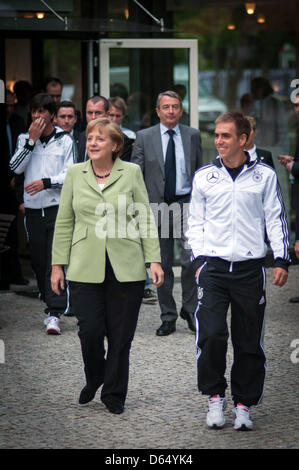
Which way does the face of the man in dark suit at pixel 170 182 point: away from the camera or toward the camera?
toward the camera

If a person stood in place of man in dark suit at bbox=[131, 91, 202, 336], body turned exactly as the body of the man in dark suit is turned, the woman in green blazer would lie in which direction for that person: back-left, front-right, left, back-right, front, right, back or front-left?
front

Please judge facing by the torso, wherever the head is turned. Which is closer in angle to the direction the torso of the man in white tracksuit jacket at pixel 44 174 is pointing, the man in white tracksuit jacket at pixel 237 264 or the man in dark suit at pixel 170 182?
the man in white tracksuit jacket

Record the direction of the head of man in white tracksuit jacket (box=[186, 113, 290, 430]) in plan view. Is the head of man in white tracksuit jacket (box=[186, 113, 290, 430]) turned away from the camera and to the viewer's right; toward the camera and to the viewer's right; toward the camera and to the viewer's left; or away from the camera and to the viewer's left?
toward the camera and to the viewer's left

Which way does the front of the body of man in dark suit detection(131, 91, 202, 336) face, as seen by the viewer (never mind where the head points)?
toward the camera

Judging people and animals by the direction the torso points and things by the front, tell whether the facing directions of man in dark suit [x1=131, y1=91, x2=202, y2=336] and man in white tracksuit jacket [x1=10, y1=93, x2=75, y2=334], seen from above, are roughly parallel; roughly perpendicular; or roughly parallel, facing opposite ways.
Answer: roughly parallel

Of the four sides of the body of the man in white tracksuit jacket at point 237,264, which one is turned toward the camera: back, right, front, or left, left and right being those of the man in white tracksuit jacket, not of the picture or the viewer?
front

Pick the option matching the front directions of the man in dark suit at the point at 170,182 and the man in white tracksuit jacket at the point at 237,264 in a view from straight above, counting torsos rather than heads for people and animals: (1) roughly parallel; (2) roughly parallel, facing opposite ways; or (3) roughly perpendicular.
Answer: roughly parallel

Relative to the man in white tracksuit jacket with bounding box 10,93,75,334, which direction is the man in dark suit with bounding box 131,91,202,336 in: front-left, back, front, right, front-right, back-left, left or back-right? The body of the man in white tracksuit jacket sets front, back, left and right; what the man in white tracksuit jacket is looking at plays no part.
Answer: left

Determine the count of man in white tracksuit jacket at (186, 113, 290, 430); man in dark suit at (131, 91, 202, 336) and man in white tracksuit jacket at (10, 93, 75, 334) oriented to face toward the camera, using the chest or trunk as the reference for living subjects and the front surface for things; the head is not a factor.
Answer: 3

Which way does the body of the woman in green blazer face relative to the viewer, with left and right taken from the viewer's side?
facing the viewer

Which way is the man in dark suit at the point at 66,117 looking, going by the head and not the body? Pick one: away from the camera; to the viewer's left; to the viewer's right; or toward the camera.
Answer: toward the camera

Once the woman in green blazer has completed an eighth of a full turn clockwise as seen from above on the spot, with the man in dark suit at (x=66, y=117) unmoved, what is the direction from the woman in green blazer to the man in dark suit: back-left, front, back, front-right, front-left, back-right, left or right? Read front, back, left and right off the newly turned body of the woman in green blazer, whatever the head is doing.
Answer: back-right

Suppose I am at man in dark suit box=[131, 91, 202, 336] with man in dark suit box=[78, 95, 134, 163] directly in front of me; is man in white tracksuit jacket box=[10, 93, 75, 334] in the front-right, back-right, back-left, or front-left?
front-left
